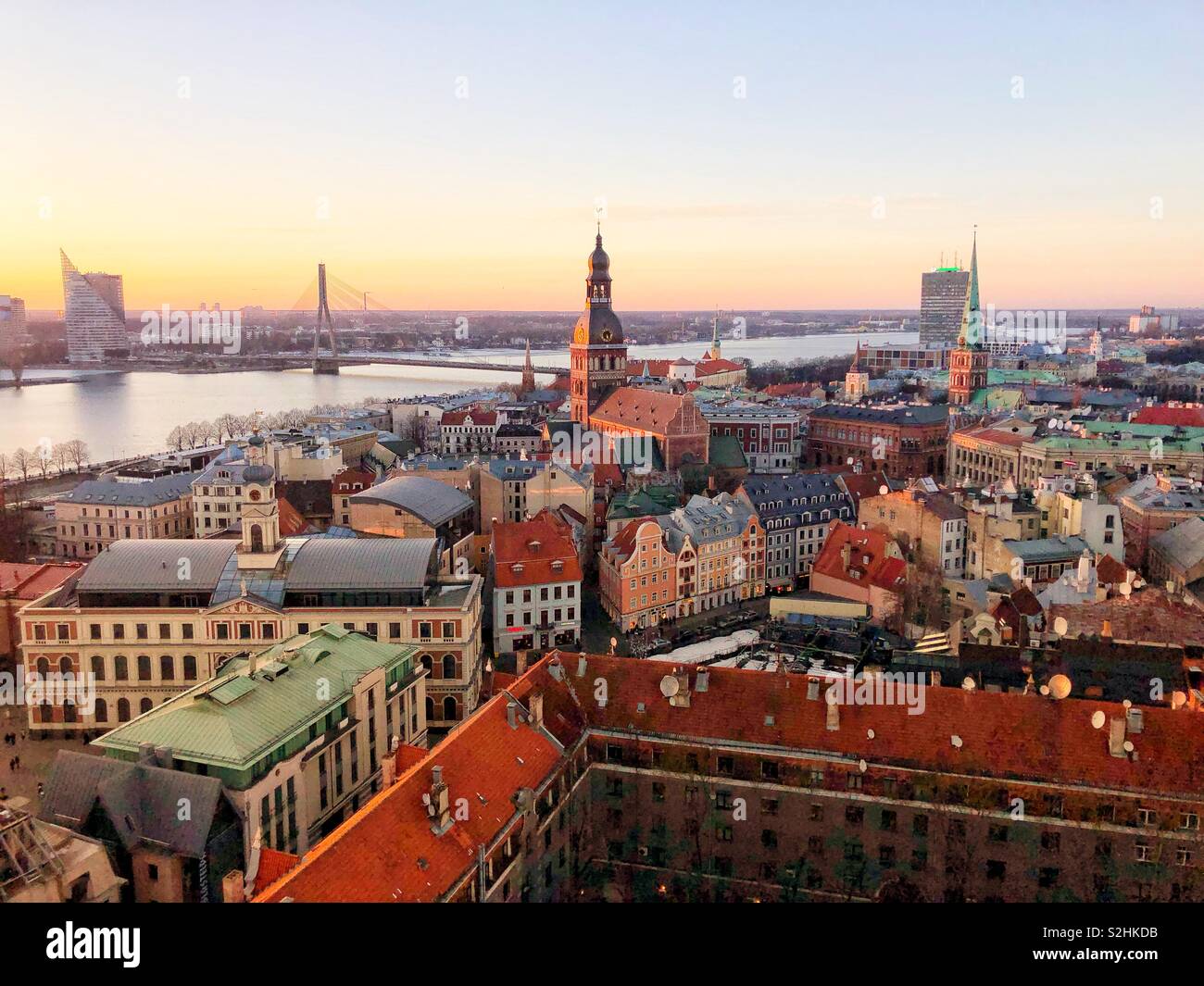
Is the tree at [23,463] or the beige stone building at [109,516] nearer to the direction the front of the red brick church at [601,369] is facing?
the tree

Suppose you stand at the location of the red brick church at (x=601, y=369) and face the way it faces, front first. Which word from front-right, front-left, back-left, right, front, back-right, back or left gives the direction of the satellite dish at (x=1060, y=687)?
back-left

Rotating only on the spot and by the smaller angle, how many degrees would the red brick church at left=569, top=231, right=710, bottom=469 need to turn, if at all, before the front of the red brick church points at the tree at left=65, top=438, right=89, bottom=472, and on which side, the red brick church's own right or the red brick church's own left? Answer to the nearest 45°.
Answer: approximately 45° to the red brick church's own left

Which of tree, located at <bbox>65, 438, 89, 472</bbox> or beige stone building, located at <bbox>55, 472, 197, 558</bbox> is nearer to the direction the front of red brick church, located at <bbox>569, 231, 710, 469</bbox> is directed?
the tree

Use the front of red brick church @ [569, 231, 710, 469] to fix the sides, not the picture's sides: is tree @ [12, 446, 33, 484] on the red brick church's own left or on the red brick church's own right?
on the red brick church's own left

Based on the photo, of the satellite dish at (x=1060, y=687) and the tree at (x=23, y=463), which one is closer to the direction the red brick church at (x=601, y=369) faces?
the tree

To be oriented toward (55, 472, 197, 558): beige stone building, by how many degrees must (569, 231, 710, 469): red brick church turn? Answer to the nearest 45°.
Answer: approximately 90° to its left

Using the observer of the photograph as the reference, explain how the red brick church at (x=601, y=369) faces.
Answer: facing away from the viewer and to the left of the viewer
